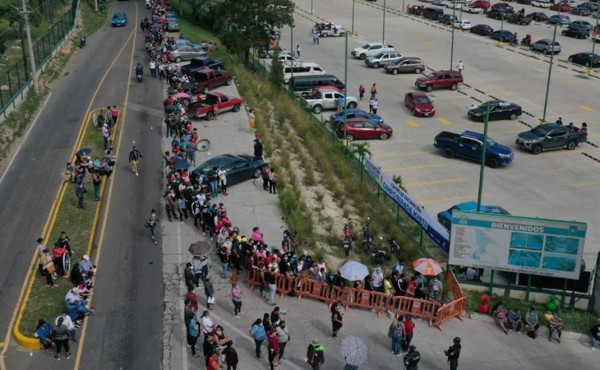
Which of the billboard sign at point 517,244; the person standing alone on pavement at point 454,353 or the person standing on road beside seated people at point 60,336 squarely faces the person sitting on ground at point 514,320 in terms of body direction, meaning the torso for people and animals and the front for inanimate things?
the billboard sign

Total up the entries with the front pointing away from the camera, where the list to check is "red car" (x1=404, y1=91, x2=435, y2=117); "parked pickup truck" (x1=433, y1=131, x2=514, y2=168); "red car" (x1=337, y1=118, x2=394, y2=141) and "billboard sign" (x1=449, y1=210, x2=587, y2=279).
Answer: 0

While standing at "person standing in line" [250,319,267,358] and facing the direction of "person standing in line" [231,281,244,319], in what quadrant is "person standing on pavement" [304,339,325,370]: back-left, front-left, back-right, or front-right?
back-right

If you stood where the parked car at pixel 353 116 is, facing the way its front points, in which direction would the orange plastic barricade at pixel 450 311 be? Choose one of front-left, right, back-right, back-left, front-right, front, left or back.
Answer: right

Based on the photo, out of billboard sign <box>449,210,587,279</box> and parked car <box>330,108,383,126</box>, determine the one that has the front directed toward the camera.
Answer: the billboard sign

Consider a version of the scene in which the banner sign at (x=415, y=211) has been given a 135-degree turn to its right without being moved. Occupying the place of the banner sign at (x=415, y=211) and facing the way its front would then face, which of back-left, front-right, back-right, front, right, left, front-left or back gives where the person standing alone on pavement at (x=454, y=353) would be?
back

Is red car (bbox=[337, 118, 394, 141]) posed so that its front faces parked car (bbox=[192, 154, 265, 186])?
no

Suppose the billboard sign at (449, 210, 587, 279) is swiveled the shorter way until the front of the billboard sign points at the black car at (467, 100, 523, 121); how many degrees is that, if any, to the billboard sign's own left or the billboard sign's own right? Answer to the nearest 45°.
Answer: approximately 180°

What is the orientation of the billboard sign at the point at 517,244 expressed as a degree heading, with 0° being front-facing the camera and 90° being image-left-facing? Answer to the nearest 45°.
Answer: approximately 0°

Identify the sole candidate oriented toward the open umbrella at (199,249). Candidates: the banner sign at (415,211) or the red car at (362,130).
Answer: the banner sign

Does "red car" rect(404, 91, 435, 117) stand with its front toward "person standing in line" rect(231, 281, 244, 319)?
no

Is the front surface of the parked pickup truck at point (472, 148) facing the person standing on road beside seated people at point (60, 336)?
no

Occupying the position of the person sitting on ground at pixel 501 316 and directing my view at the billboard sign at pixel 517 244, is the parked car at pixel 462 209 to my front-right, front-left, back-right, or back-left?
front-left
